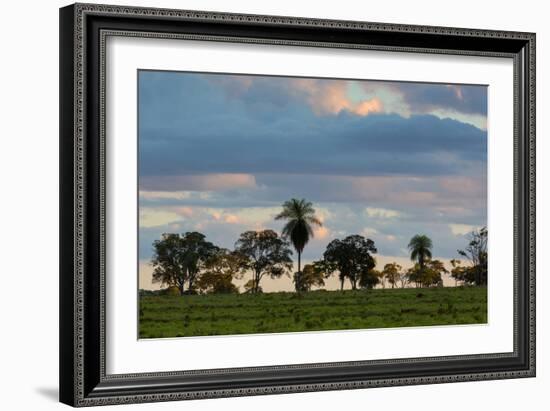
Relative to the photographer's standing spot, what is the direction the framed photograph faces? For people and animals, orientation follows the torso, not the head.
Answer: facing the viewer and to the right of the viewer
